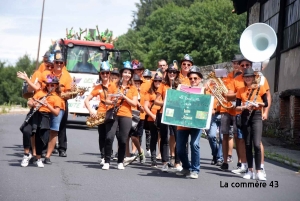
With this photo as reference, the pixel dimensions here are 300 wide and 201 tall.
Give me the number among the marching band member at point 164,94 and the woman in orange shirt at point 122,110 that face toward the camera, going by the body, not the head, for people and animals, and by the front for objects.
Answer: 2

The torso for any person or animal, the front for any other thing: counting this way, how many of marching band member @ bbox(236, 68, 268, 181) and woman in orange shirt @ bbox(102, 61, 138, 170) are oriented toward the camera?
2

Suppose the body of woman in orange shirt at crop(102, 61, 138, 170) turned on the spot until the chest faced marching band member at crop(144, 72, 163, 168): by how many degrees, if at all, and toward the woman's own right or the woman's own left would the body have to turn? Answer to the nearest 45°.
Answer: approximately 135° to the woman's own left

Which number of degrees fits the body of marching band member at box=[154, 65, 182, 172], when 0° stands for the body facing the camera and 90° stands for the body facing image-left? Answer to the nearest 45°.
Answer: approximately 0°

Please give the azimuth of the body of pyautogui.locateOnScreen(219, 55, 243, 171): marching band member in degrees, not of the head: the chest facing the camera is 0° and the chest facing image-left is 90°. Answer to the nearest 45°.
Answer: approximately 45°

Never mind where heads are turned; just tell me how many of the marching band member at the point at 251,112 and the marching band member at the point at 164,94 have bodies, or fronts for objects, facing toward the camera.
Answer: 2

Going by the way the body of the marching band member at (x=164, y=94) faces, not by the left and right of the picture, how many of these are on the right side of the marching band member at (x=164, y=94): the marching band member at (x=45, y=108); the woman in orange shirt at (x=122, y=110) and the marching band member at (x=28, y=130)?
3
